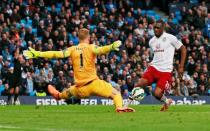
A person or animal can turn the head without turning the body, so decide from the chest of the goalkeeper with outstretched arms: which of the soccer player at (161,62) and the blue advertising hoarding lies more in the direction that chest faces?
the blue advertising hoarding

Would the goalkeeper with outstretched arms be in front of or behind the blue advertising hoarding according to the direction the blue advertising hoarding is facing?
in front

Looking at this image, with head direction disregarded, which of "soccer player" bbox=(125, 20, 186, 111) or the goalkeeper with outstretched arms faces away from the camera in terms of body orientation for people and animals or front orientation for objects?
the goalkeeper with outstretched arms

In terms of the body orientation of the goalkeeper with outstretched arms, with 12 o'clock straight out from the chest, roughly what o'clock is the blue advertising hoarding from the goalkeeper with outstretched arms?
The blue advertising hoarding is roughly at 12 o'clock from the goalkeeper with outstretched arms.

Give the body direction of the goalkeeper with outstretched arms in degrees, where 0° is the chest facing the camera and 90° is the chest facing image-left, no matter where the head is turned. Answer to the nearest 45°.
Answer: approximately 180°

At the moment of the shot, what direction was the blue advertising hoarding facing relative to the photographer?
facing the viewer

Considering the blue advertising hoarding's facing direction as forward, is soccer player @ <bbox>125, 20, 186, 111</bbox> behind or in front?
in front

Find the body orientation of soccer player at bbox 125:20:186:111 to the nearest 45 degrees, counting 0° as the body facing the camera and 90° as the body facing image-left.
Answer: approximately 45°

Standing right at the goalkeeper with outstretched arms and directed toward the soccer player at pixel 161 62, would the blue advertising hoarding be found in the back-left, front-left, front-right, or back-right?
front-left
